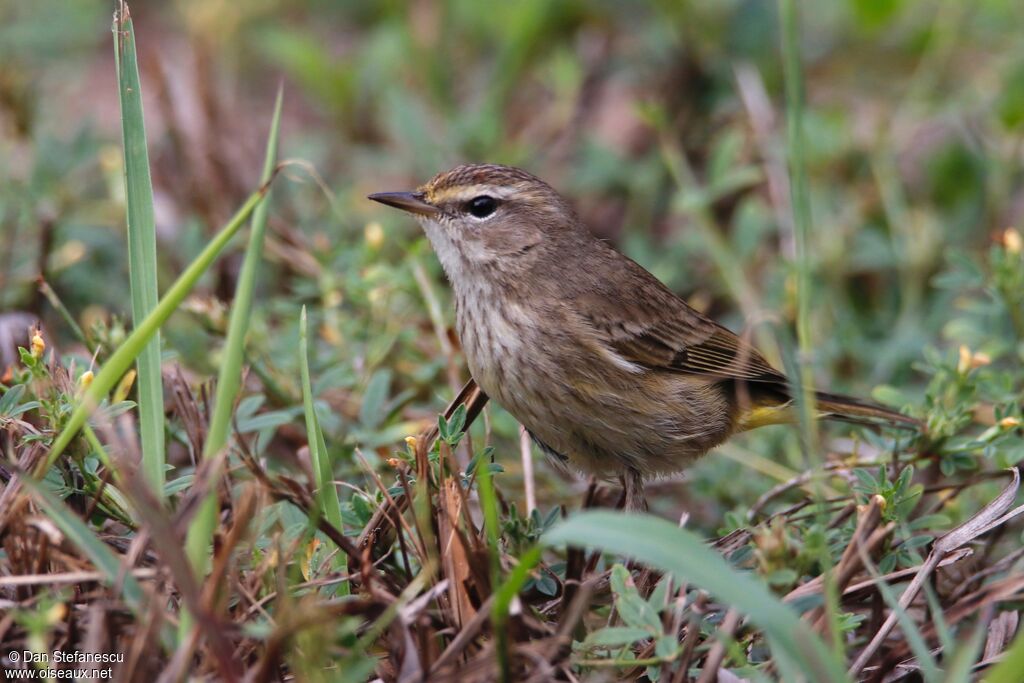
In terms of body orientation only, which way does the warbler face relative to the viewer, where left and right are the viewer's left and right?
facing to the left of the viewer

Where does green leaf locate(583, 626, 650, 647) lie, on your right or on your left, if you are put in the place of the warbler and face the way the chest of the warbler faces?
on your left

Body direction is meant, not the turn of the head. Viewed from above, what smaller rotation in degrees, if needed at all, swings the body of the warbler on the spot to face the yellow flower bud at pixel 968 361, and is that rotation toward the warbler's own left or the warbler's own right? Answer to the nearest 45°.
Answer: approximately 180°

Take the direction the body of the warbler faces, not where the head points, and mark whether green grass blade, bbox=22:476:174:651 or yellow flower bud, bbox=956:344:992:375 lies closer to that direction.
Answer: the green grass blade

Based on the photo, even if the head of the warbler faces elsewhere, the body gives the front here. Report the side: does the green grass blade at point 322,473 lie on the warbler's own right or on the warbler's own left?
on the warbler's own left

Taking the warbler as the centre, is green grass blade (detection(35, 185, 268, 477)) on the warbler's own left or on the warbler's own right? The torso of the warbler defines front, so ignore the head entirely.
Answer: on the warbler's own left

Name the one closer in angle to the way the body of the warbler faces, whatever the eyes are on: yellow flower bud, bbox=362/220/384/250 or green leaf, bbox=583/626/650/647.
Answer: the yellow flower bud
